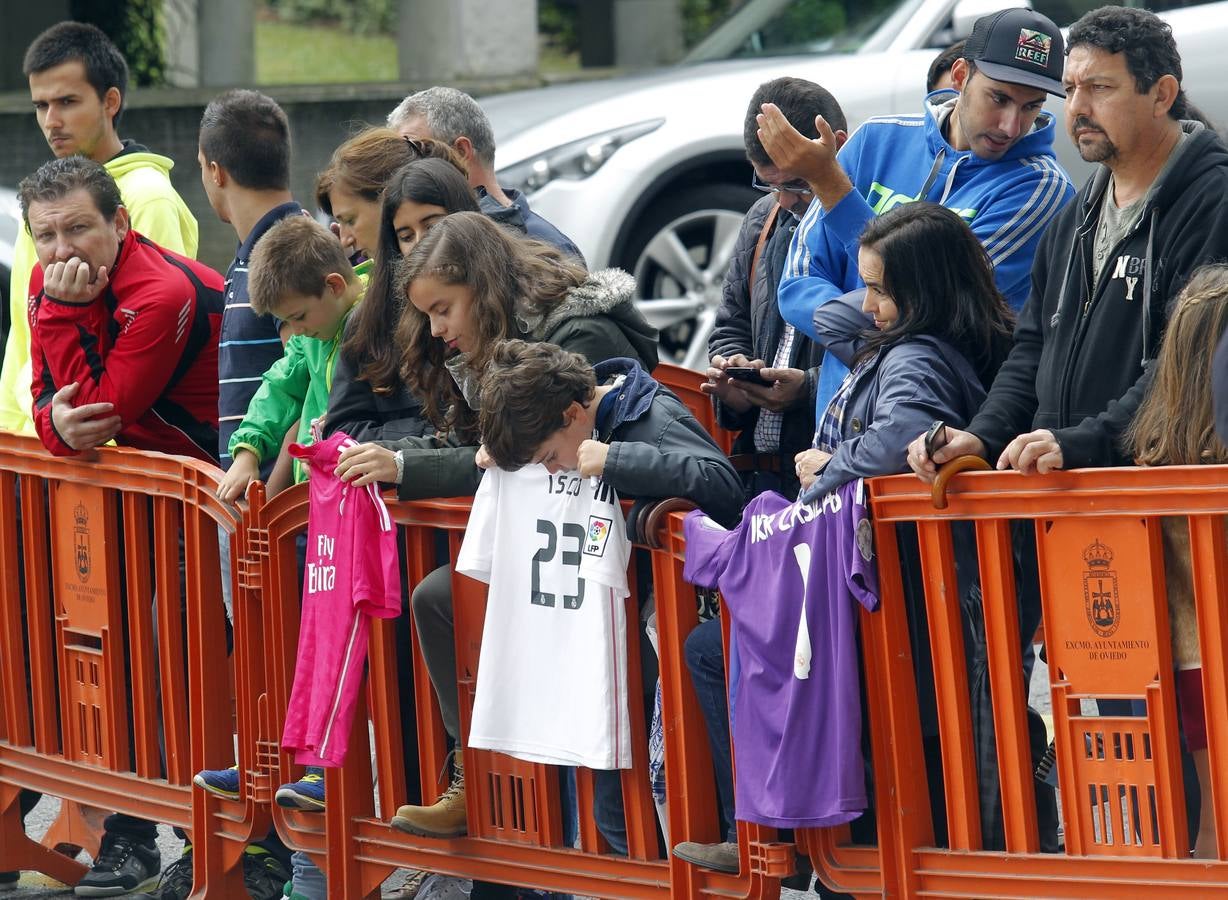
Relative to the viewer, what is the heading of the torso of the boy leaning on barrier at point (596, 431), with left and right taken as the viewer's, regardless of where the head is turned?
facing the viewer and to the left of the viewer

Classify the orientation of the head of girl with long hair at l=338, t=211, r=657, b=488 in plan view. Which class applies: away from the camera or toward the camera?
toward the camera

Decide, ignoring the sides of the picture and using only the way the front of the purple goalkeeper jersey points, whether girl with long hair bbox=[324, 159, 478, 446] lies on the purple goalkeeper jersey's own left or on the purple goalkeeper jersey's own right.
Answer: on the purple goalkeeper jersey's own left

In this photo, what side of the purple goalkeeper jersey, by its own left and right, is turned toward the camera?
back

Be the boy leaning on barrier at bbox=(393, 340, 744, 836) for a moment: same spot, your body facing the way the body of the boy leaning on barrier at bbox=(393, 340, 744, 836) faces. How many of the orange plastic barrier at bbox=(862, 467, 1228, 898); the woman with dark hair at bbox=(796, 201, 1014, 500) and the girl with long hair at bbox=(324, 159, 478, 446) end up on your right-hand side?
1

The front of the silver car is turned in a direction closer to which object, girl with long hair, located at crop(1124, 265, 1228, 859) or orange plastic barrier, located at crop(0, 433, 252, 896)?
the orange plastic barrier

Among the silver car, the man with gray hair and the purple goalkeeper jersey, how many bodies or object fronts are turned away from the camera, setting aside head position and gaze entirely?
1

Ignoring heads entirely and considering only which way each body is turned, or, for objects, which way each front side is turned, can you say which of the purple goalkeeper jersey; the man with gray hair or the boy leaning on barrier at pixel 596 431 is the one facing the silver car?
the purple goalkeeper jersey

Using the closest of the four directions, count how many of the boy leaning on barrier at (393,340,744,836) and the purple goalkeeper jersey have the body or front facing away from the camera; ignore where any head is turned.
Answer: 1

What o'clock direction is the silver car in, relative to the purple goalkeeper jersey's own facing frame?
The silver car is roughly at 12 o'clock from the purple goalkeeper jersey.

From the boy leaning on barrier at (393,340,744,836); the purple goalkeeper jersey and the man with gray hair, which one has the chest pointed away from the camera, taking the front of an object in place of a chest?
the purple goalkeeper jersey
